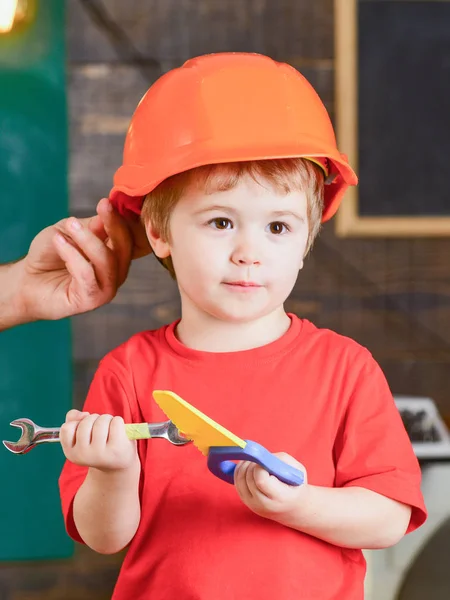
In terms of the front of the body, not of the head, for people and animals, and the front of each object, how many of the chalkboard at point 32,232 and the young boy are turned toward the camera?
2

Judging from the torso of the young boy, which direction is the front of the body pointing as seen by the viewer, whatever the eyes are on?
toward the camera

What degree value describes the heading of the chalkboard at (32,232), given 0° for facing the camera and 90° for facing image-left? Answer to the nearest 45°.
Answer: approximately 0°

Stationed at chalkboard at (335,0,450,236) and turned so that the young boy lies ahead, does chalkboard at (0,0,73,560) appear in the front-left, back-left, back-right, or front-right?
front-right

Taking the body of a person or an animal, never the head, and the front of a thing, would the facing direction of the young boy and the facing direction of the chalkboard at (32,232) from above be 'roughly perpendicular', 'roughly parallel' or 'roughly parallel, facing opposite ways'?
roughly parallel

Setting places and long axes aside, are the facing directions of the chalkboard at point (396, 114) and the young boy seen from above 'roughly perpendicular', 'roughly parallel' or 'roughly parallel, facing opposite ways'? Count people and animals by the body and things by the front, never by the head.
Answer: roughly parallel

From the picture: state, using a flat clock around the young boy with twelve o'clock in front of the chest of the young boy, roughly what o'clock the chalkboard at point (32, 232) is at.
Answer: The chalkboard is roughly at 5 o'clock from the young boy.

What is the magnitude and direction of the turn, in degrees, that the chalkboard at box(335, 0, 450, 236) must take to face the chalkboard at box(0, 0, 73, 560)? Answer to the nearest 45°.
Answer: approximately 90° to its right

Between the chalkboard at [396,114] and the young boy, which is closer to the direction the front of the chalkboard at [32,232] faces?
the young boy

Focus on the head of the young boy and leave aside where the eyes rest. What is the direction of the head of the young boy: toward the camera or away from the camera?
toward the camera

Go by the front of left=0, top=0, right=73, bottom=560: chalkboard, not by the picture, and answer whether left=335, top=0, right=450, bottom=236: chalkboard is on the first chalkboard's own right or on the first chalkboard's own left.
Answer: on the first chalkboard's own left

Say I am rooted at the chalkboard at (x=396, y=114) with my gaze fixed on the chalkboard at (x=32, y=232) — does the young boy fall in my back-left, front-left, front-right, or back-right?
front-left

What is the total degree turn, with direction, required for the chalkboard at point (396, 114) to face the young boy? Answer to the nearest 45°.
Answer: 0° — it already faces them

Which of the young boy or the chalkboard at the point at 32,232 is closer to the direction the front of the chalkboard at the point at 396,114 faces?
the young boy
